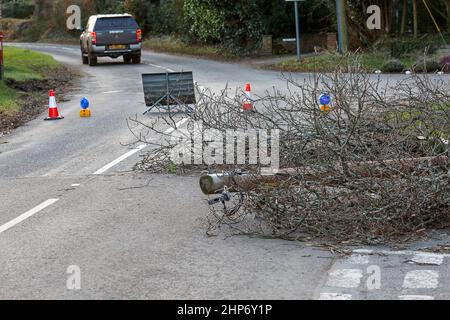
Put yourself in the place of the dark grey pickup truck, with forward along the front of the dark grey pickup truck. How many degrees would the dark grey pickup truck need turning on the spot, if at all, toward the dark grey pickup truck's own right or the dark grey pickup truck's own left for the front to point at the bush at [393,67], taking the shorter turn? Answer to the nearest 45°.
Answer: approximately 135° to the dark grey pickup truck's own right

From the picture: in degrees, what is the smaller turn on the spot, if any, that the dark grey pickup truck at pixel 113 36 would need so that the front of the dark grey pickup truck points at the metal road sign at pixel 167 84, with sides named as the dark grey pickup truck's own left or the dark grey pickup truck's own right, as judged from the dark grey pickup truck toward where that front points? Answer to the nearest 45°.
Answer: approximately 180°

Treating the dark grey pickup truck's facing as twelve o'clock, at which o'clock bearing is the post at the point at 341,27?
The post is roughly at 4 o'clock from the dark grey pickup truck.

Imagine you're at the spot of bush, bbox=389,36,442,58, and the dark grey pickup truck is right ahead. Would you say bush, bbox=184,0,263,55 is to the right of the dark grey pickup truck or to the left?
right

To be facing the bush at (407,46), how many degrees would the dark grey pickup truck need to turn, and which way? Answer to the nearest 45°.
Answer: approximately 135° to its right

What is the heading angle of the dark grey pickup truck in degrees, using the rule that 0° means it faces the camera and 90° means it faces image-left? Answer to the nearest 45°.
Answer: approximately 180°

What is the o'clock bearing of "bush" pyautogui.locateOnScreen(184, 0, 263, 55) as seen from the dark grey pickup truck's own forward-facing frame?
The bush is roughly at 2 o'clock from the dark grey pickup truck.
